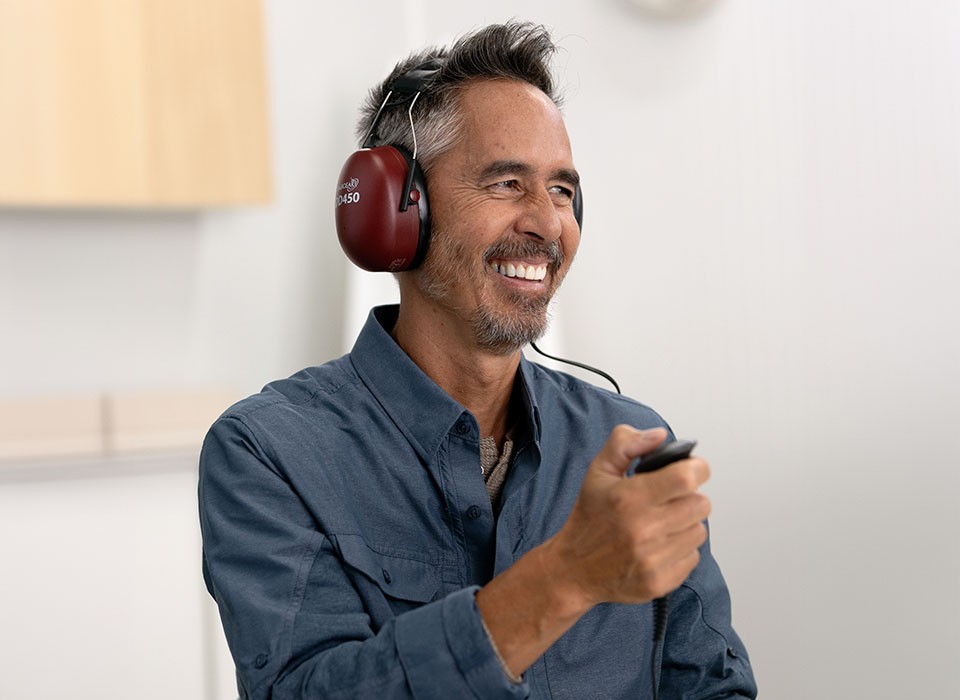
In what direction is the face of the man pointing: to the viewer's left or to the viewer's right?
to the viewer's right

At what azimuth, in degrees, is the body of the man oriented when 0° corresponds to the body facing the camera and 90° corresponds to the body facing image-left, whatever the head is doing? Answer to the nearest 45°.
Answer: approximately 315°
